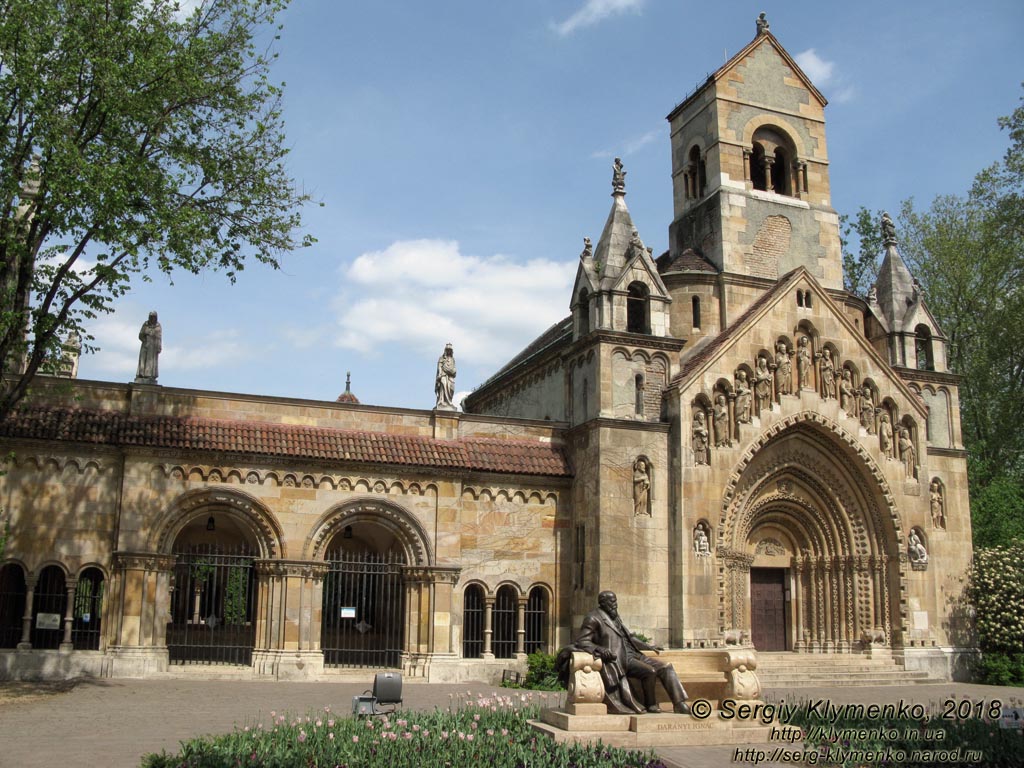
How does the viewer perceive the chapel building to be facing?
facing the viewer and to the right of the viewer

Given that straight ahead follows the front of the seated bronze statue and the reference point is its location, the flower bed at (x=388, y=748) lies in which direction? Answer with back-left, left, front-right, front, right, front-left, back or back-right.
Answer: right

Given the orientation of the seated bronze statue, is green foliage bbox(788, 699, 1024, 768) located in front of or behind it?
in front

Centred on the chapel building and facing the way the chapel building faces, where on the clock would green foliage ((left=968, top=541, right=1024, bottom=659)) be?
The green foliage is roughly at 10 o'clock from the chapel building.

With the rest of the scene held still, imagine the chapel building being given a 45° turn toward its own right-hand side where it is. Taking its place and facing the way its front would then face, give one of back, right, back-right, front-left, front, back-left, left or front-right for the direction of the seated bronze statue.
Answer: front

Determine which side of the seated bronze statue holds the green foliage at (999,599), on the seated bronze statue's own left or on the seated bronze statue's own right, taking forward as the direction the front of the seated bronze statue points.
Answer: on the seated bronze statue's own left

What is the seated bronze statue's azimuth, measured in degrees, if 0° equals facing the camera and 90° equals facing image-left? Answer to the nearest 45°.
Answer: approximately 315°

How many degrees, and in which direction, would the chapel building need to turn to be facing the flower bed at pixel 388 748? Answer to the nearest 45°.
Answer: approximately 45° to its right
